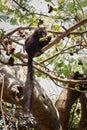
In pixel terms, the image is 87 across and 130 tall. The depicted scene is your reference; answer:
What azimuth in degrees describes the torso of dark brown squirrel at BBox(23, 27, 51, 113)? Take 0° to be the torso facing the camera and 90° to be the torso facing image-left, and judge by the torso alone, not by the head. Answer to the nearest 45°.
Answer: approximately 270°
